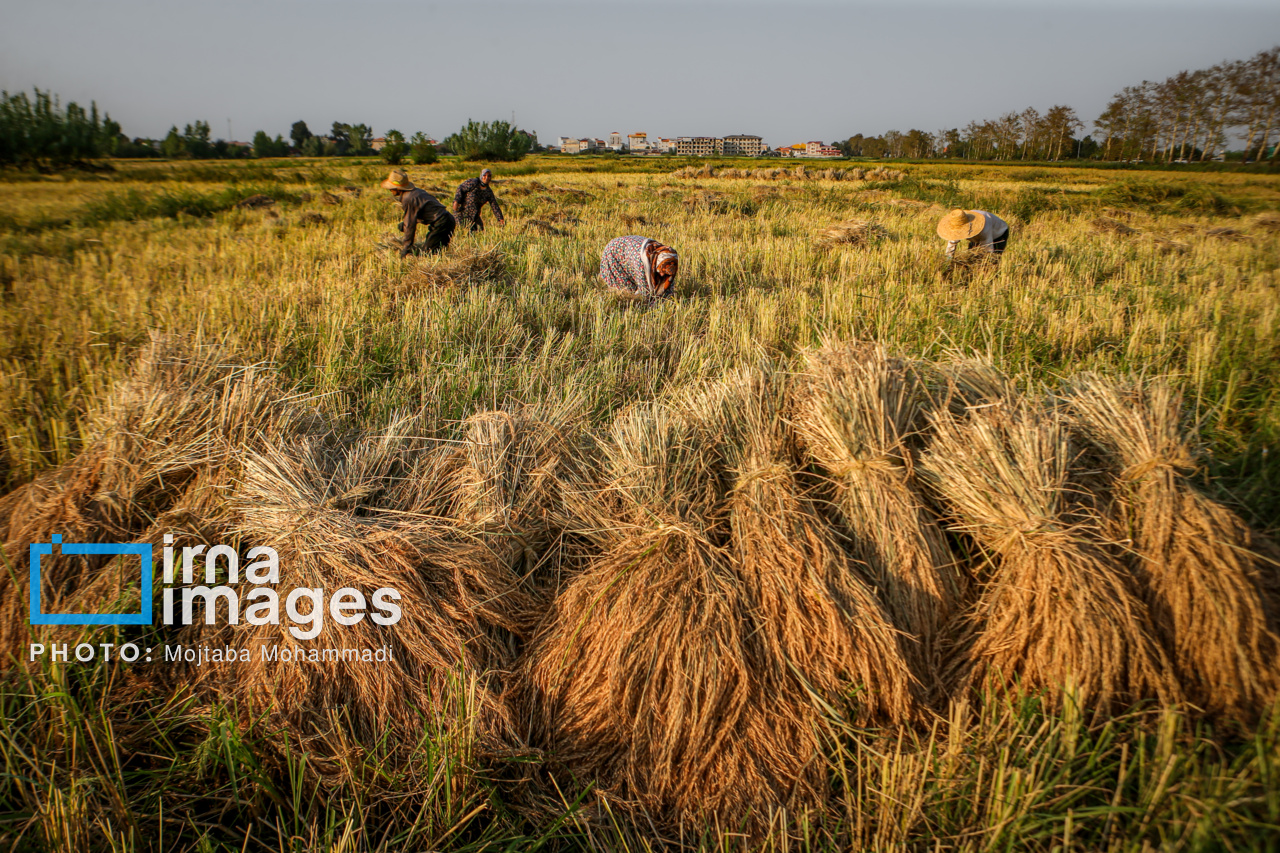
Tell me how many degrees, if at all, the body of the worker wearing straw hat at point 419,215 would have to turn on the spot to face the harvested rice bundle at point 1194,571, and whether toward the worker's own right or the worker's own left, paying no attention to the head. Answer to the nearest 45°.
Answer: approximately 90° to the worker's own left

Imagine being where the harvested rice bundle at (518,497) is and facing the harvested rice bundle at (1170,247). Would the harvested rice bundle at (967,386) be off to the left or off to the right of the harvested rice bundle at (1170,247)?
right

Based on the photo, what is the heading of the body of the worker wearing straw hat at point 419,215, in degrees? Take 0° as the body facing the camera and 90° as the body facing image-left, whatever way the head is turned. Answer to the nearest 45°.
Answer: approximately 90°

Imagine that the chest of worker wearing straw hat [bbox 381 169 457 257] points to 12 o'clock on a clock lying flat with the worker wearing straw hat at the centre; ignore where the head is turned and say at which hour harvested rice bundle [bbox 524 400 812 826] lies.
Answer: The harvested rice bundle is roughly at 9 o'clock from the worker wearing straw hat.

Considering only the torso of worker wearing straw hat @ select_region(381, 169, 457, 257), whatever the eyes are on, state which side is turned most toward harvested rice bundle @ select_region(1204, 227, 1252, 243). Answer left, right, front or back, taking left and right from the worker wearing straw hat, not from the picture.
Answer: back

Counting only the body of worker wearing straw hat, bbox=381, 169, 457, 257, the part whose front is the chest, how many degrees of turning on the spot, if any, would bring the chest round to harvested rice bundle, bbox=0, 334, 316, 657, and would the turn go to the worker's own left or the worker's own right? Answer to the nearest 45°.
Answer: approximately 90° to the worker's own left

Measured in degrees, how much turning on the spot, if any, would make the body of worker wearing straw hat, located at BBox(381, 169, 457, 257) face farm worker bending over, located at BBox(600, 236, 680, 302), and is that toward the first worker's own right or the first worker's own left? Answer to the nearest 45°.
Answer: approximately 135° to the first worker's own left

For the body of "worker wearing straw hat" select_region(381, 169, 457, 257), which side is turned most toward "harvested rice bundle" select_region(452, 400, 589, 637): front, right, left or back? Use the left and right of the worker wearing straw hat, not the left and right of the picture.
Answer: left

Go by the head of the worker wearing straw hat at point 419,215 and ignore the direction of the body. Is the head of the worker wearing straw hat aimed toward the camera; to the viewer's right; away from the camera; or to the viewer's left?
to the viewer's left

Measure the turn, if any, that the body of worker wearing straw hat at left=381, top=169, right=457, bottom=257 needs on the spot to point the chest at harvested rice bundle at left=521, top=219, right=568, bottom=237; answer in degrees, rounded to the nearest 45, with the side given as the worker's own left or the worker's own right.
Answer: approximately 135° to the worker's own right

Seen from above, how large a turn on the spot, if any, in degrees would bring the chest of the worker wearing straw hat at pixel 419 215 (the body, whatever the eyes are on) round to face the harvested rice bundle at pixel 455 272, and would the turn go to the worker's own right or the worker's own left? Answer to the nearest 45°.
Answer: approximately 90° to the worker's own left
